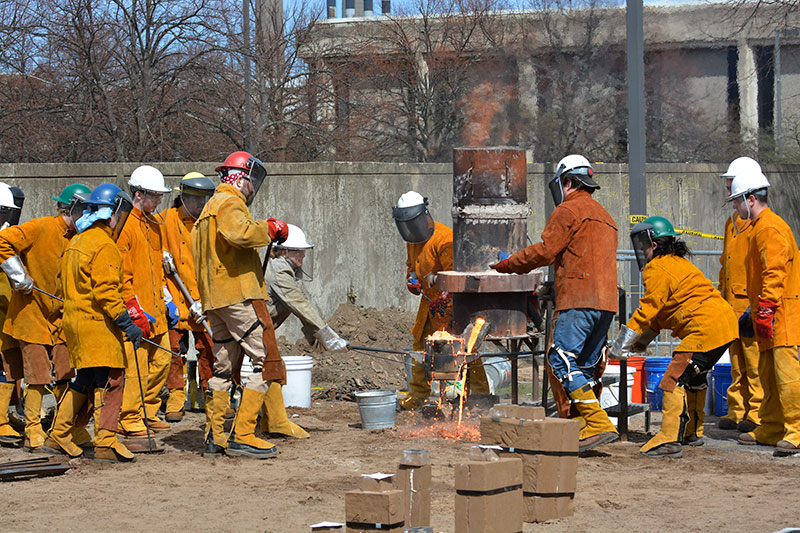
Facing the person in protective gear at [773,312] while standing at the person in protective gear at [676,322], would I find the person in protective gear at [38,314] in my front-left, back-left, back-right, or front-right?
back-left

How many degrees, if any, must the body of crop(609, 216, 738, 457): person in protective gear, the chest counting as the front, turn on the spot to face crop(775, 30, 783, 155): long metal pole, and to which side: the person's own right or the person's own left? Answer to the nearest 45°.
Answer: approximately 90° to the person's own right

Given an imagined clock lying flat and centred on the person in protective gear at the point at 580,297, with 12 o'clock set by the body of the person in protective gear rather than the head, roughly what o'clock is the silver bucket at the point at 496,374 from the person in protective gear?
The silver bucket is roughly at 1 o'clock from the person in protective gear.

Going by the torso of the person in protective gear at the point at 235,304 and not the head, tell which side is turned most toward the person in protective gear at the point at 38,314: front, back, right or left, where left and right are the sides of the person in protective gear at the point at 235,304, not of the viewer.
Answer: back

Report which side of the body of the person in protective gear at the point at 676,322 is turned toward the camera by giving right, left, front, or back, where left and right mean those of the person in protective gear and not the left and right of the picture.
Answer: left

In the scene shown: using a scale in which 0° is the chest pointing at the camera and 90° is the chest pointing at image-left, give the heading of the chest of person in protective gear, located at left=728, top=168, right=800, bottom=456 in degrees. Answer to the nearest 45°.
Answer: approximately 90°

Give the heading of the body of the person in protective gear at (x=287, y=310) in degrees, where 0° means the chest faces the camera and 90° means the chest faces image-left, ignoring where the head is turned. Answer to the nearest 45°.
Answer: approximately 270°

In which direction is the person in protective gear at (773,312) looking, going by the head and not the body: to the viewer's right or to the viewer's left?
to the viewer's left

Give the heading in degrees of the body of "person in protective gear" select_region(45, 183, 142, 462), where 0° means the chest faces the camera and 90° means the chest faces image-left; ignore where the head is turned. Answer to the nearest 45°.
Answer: approximately 270°

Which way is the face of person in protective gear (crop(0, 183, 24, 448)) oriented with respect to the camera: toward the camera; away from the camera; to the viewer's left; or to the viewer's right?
to the viewer's right

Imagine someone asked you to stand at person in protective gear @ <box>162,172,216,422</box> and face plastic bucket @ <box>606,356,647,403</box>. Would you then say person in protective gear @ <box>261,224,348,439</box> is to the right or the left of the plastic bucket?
right

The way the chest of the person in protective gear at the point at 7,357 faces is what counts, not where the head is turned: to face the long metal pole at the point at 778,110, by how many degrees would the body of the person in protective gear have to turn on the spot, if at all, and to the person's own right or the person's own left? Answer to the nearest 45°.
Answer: approximately 45° to the person's own left

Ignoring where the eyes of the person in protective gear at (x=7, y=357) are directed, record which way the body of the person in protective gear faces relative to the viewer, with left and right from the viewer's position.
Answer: facing to the right of the viewer

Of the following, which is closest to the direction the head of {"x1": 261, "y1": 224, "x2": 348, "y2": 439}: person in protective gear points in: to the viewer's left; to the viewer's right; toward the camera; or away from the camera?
to the viewer's right

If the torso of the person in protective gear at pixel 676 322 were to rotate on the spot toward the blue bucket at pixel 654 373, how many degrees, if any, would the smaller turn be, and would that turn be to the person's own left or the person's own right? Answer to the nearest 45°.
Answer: approximately 90° to the person's own right
